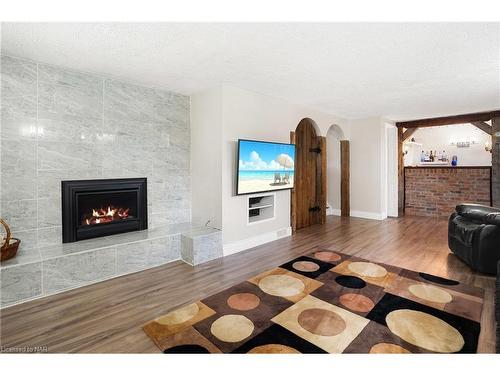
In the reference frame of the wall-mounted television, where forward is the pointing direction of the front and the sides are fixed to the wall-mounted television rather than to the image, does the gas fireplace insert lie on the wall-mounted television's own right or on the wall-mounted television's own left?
on the wall-mounted television's own right

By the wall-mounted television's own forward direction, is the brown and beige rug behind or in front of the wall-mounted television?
in front

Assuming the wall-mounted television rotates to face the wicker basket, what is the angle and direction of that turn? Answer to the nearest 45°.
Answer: approximately 90° to its right

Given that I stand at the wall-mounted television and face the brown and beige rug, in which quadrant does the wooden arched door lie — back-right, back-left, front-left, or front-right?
back-left

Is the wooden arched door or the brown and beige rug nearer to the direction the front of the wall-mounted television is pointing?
the brown and beige rug

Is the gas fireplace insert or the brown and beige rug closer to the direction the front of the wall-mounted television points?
the brown and beige rug

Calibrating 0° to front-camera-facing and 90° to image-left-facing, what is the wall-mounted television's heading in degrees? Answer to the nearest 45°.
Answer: approximately 315°
